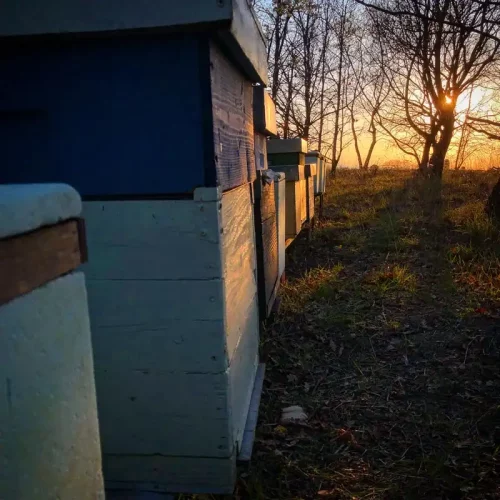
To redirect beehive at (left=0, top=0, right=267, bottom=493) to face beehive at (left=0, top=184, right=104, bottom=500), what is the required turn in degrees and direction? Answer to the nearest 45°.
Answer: approximately 90° to its right

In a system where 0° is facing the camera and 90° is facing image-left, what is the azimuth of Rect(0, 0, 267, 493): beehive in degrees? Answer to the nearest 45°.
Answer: approximately 270°
